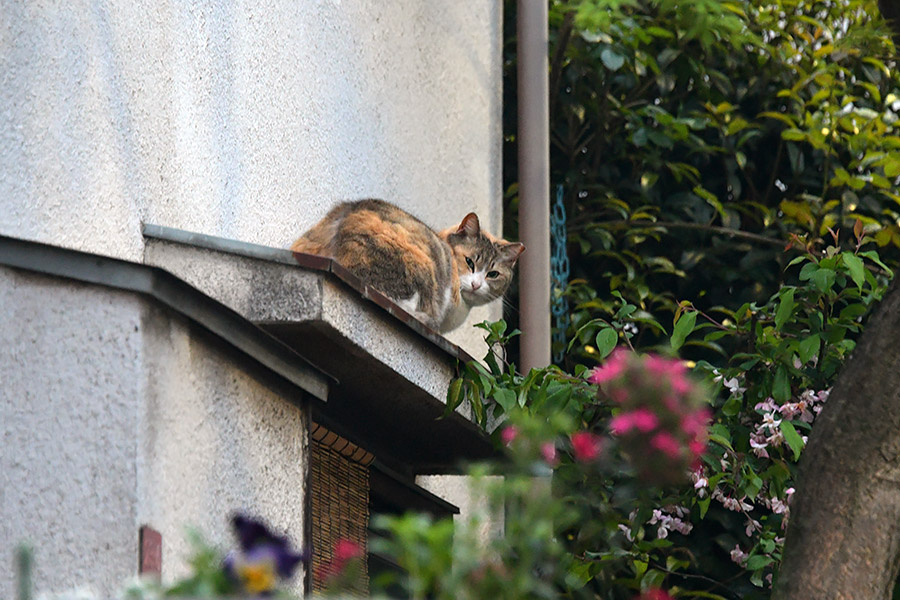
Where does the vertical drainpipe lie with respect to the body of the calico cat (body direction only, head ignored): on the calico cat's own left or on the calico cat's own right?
on the calico cat's own left

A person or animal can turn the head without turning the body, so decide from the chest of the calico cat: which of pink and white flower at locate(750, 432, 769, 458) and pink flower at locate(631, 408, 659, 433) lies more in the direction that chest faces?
the pink and white flower

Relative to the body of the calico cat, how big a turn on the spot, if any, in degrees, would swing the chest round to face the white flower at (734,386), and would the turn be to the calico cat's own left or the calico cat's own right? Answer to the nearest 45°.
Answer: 0° — it already faces it

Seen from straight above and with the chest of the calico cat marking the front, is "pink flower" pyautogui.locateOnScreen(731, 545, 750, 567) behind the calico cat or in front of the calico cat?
in front

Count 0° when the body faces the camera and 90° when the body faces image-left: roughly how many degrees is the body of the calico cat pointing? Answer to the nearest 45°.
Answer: approximately 270°

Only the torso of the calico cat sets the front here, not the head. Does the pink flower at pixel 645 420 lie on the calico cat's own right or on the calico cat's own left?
on the calico cat's own right

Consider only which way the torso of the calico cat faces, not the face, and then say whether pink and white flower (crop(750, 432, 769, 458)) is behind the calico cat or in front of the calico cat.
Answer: in front

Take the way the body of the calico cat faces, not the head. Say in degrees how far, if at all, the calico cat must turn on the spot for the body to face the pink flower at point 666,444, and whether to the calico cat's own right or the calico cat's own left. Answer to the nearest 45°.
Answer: approximately 90° to the calico cat's own right
